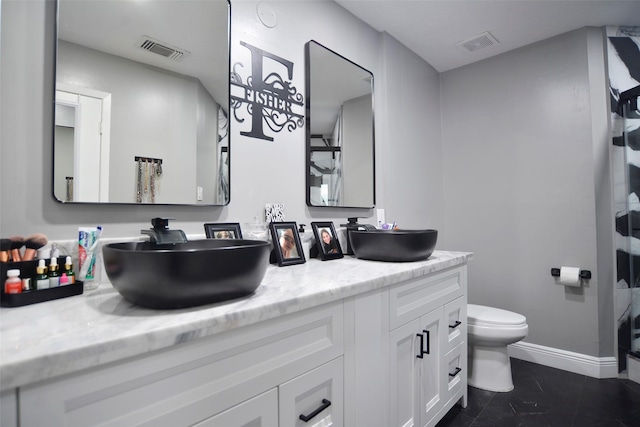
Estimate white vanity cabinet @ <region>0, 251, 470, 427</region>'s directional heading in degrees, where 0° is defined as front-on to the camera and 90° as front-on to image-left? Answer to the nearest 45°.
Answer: approximately 315°

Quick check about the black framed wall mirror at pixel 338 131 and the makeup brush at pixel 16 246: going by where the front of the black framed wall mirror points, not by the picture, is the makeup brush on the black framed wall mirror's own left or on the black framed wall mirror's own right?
on the black framed wall mirror's own right

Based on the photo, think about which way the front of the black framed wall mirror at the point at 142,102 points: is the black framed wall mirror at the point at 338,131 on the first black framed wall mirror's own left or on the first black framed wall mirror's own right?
on the first black framed wall mirror's own left

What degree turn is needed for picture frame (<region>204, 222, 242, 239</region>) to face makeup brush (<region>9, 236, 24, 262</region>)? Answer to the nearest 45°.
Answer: approximately 45° to its right

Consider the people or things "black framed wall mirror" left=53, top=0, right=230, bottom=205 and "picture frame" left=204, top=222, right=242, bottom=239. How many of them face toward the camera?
2

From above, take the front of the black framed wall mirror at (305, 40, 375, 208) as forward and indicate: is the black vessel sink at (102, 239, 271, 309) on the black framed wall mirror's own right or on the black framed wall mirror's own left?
on the black framed wall mirror's own right

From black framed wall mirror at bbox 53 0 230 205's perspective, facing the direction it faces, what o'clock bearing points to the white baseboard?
The white baseboard is roughly at 9 o'clock from the black framed wall mirror.

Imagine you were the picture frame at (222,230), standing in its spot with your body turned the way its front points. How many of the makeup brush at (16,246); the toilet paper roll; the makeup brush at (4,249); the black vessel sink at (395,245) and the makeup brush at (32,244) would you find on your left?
2

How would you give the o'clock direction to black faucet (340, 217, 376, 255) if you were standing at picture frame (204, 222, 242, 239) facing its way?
The black faucet is roughly at 8 o'clock from the picture frame.

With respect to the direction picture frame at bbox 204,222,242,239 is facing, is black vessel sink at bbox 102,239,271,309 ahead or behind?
ahead

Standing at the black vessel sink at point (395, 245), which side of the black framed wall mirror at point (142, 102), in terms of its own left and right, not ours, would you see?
left

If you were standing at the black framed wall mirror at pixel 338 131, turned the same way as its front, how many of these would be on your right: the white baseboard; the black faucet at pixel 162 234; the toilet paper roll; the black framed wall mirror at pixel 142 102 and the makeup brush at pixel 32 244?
3

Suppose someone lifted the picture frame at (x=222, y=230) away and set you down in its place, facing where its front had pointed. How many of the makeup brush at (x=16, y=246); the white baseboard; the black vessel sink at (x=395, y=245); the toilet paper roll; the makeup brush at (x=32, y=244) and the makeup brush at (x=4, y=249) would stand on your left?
3

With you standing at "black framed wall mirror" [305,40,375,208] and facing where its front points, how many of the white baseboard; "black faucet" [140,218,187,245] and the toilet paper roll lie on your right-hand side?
1
